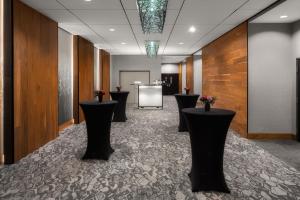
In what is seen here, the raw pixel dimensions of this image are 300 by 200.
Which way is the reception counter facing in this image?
toward the camera

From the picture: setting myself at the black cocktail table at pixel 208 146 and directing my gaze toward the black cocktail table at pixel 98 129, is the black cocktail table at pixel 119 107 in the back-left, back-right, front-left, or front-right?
front-right

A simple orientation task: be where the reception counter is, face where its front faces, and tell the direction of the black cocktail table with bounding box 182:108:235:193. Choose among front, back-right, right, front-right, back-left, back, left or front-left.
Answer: front

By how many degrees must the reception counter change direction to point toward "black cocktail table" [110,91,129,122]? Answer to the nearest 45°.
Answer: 0° — it already faces it

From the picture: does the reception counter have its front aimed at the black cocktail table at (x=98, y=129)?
yes

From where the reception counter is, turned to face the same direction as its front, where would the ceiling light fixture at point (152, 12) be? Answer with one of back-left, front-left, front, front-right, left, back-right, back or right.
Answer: front

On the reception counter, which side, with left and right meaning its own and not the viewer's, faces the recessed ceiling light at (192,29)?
front
